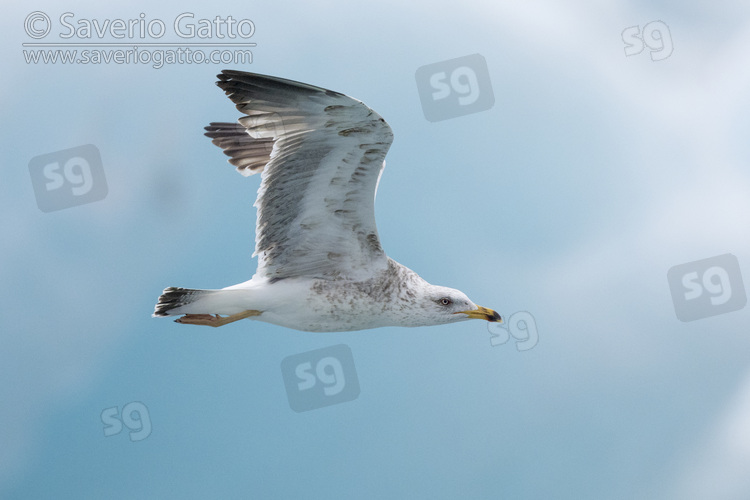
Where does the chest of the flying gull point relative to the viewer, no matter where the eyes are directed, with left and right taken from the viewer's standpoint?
facing to the right of the viewer
